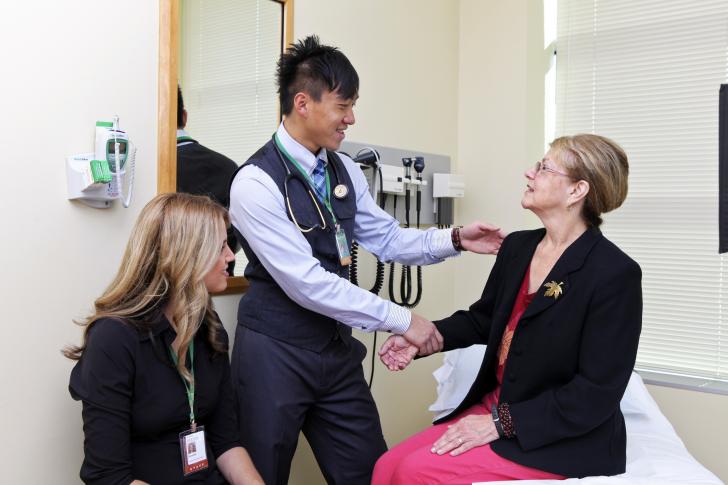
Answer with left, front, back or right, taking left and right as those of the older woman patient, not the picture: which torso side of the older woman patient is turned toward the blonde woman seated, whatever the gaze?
front

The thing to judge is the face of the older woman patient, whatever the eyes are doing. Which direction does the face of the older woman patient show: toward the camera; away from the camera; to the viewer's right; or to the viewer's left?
to the viewer's left

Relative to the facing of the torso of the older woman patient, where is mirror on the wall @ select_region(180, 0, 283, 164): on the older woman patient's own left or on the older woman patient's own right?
on the older woman patient's own right

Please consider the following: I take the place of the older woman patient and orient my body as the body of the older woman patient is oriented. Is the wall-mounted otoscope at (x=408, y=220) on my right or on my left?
on my right

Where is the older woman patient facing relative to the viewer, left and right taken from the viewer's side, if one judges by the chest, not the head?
facing the viewer and to the left of the viewer

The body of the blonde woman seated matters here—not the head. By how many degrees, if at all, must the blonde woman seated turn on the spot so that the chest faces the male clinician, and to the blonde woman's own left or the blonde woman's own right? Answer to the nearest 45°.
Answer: approximately 90° to the blonde woman's own left

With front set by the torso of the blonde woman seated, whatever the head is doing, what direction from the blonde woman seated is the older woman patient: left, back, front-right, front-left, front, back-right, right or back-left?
front-left

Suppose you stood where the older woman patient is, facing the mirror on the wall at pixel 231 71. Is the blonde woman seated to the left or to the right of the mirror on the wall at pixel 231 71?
left

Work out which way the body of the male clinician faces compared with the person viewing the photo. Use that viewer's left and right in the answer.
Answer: facing the viewer and to the right of the viewer

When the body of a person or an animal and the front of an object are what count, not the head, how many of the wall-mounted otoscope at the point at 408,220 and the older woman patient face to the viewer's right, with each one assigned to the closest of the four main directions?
0

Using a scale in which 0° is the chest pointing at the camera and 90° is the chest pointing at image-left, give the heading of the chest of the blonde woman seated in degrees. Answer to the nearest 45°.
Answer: approximately 315°

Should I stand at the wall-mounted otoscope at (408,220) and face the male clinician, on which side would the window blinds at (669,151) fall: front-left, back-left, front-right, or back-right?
back-left

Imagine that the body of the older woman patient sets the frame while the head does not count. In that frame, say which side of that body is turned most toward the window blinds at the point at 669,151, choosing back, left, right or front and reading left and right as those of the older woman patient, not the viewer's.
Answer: back

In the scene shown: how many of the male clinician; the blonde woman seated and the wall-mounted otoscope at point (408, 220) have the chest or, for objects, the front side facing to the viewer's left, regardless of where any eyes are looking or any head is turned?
0

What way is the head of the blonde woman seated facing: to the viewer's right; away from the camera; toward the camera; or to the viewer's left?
to the viewer's right

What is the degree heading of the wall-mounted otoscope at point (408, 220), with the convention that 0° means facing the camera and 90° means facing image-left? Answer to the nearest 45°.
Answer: approximately 0°

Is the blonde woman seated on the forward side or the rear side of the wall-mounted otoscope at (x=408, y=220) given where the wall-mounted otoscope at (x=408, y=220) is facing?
on the forward side
